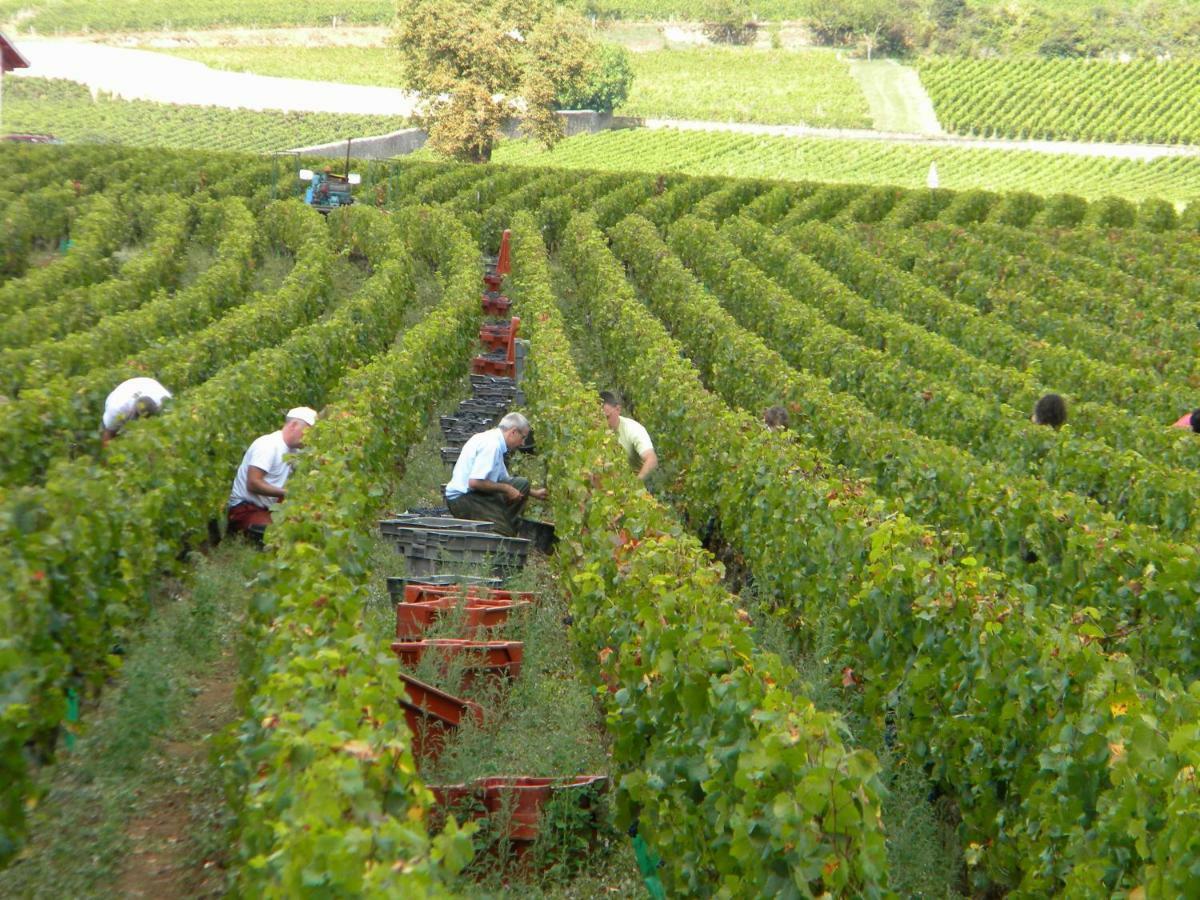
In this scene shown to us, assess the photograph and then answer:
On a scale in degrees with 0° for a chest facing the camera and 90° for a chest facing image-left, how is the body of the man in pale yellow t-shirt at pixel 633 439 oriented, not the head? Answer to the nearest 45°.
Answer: approximately 90°

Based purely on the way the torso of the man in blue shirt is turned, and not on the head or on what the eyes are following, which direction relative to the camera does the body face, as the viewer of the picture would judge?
to the viewer's right

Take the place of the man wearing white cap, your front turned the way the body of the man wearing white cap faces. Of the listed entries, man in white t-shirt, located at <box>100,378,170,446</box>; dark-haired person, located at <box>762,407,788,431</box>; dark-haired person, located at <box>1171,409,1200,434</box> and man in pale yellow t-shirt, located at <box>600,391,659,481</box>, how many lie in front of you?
3

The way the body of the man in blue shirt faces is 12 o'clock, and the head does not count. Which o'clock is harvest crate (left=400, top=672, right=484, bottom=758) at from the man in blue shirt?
The harvest crate is roughly at 3 o'clock from the man in blue shirt.

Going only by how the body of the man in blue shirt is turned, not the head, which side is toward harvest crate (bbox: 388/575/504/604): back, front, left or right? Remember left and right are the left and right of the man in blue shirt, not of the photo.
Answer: right

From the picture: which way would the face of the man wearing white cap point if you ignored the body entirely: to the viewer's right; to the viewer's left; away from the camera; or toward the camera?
to the viewer's right

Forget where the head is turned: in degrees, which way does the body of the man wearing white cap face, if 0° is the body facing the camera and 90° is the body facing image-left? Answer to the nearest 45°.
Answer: approximately 270°

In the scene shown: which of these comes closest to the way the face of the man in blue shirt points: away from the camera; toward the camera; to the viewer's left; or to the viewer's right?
to the viewer's right

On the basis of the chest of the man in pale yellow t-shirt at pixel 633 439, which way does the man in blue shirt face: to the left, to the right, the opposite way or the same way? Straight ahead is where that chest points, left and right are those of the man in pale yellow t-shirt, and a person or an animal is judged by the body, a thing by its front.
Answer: the opposite way

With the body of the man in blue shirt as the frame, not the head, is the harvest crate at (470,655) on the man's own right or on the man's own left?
on the man's own right
